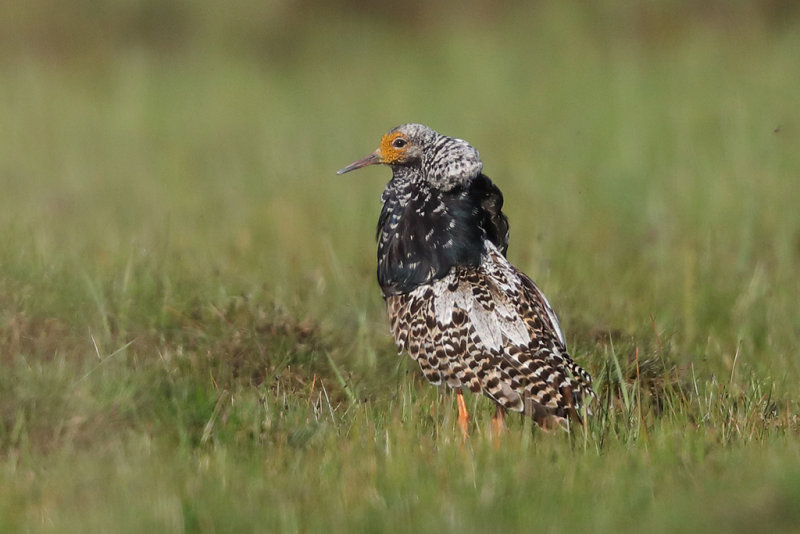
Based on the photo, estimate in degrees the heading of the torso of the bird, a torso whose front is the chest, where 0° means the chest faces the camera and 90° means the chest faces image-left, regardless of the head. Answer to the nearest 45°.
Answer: approximately 90°
